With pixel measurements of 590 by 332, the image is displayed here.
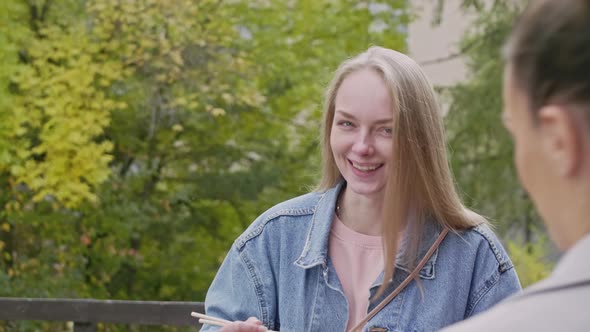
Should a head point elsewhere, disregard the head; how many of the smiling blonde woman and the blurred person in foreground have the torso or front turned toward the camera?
1

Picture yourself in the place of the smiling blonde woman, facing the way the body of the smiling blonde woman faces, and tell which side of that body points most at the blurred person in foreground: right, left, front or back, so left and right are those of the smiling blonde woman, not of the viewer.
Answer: front

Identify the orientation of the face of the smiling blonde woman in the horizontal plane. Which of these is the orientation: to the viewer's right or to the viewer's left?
to the viewer's right

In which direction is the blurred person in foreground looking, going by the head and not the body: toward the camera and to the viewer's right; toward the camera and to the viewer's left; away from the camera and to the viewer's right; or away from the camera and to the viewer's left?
away from the camera and to the viewer's left

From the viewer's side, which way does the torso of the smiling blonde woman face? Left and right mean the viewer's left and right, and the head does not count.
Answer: facing the viewer

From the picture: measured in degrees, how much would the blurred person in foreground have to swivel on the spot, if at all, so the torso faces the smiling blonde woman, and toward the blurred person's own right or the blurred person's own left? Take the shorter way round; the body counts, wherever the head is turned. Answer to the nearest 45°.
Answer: approximately 45° to the blurred person's own right

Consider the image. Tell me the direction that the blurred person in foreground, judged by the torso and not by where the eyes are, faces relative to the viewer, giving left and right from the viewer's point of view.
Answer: facing away from the viewer and to the left of the viewer

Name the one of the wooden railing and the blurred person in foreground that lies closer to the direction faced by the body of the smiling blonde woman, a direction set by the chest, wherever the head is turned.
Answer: the blurred person in foreground
